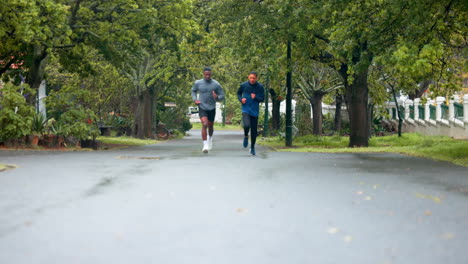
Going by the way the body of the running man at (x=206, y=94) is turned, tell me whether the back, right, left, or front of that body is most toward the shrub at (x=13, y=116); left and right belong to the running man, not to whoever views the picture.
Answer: right

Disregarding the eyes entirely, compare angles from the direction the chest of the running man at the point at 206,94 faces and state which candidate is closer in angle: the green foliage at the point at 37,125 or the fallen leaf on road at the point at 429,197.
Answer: the fallen leaf on road

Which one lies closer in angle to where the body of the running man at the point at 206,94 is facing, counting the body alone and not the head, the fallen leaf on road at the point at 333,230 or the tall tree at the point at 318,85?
the fallen leaf on road

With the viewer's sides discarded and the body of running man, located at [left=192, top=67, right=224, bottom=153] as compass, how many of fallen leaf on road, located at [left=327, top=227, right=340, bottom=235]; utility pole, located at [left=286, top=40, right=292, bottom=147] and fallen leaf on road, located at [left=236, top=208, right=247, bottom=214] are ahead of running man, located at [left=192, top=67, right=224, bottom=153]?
2

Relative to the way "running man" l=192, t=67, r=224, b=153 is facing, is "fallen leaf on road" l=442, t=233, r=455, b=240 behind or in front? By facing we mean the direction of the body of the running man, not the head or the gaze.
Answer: in front

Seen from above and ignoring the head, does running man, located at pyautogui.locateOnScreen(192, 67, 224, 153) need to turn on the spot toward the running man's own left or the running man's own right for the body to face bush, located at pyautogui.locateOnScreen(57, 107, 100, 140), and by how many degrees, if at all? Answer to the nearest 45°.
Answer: approximately 135° to the running man's own right

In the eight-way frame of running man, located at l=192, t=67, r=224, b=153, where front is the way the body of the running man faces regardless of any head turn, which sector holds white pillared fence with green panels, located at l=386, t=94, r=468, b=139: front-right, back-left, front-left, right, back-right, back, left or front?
back-left

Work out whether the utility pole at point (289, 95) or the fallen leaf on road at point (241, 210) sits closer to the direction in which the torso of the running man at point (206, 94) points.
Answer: the fallen leaf on road

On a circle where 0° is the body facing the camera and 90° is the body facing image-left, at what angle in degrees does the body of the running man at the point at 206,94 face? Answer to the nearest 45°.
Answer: approximately 0°

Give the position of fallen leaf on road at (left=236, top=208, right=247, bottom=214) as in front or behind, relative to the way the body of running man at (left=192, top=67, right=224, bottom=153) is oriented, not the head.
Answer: in front

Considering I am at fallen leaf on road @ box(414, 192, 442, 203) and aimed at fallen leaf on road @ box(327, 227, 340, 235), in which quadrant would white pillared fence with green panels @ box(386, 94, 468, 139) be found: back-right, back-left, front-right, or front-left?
back-right
